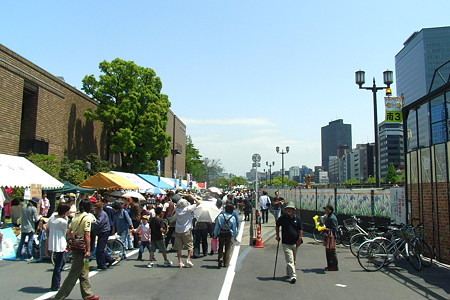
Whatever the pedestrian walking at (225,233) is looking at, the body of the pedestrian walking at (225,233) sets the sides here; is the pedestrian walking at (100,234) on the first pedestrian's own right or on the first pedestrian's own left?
on the first pedestrian's own left

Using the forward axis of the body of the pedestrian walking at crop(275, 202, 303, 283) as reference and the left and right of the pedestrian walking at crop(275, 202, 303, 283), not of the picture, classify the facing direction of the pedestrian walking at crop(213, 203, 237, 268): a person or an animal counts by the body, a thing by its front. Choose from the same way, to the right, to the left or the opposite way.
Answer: the opposite way

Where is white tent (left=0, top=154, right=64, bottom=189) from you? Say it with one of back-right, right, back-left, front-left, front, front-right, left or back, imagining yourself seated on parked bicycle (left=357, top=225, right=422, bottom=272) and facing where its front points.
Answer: back

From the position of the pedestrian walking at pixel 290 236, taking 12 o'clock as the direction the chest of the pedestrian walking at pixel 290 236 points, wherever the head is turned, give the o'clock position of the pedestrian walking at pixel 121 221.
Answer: the pedestrian walking at pixel 121 221 is roughly at 4 o'clock from the pedestrian walking at pixel 290 236.

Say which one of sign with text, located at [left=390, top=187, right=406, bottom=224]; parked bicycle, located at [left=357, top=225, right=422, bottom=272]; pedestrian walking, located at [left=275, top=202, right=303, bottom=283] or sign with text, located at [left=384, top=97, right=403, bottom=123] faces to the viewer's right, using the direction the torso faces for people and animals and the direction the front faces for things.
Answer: the parked bicycle

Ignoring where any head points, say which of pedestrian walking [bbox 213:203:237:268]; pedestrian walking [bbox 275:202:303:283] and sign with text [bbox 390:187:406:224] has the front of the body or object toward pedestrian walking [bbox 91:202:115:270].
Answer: the sign with text

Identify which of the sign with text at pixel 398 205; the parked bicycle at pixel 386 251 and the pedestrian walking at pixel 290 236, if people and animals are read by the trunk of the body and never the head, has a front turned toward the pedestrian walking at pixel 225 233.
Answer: the sign with text

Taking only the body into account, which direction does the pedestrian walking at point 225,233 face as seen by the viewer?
away from the camera

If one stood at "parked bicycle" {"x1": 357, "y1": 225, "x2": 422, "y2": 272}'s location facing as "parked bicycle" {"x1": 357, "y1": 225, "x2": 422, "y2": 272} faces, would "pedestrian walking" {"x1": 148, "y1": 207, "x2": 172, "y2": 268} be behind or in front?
behind

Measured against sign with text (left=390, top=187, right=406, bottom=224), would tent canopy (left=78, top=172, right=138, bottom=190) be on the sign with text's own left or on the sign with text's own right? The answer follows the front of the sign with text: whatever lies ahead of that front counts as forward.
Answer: on the sign with text's own right

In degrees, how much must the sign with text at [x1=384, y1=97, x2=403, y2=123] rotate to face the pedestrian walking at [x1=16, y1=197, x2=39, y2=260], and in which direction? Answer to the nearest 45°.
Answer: approximately 45° to its right

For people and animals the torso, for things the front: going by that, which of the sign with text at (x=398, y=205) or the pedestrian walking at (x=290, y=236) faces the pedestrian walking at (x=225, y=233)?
the sign with text

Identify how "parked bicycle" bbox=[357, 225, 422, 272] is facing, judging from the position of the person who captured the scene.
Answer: facing to the right of the viewer

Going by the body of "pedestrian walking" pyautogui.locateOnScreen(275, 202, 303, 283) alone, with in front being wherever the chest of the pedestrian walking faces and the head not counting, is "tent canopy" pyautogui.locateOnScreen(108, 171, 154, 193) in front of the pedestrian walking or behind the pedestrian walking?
behind

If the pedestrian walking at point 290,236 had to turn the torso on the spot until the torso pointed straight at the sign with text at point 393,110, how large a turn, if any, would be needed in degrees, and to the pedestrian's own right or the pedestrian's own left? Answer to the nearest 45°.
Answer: approximately 135° to the pedestrian's own left
